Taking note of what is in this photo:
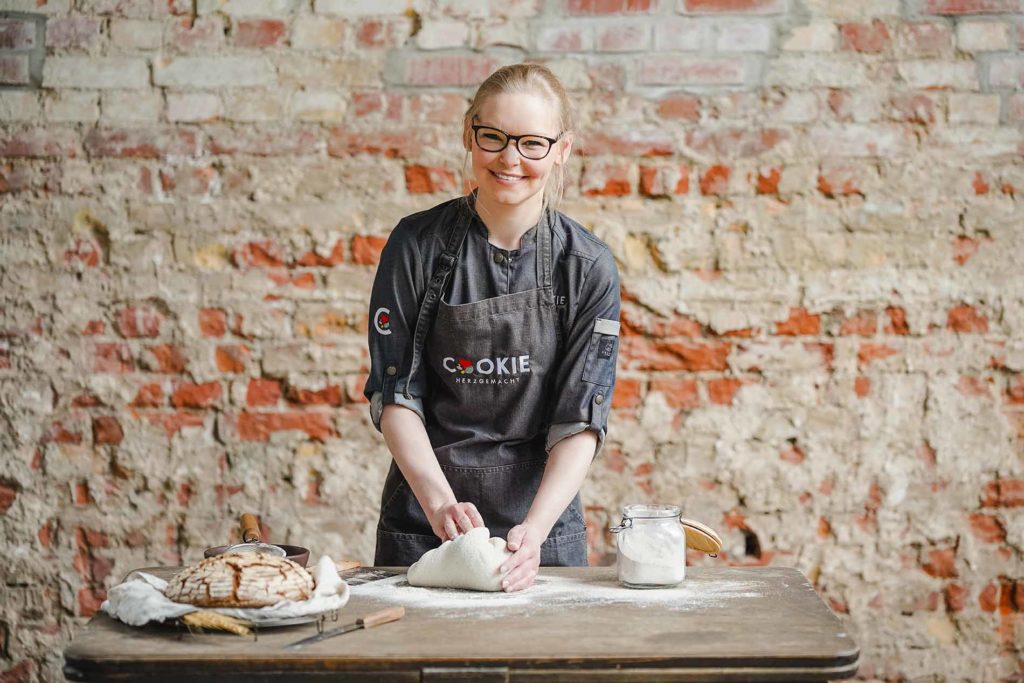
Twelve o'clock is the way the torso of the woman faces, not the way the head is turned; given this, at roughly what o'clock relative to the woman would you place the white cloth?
The white cloth is roughly at 1 o'clock from the woman.

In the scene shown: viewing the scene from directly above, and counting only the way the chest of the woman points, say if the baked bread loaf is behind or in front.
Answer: in front

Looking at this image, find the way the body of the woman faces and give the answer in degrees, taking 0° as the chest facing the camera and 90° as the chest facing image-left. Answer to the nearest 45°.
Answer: approximately 0°

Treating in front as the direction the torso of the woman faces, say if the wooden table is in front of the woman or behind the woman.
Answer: in front
